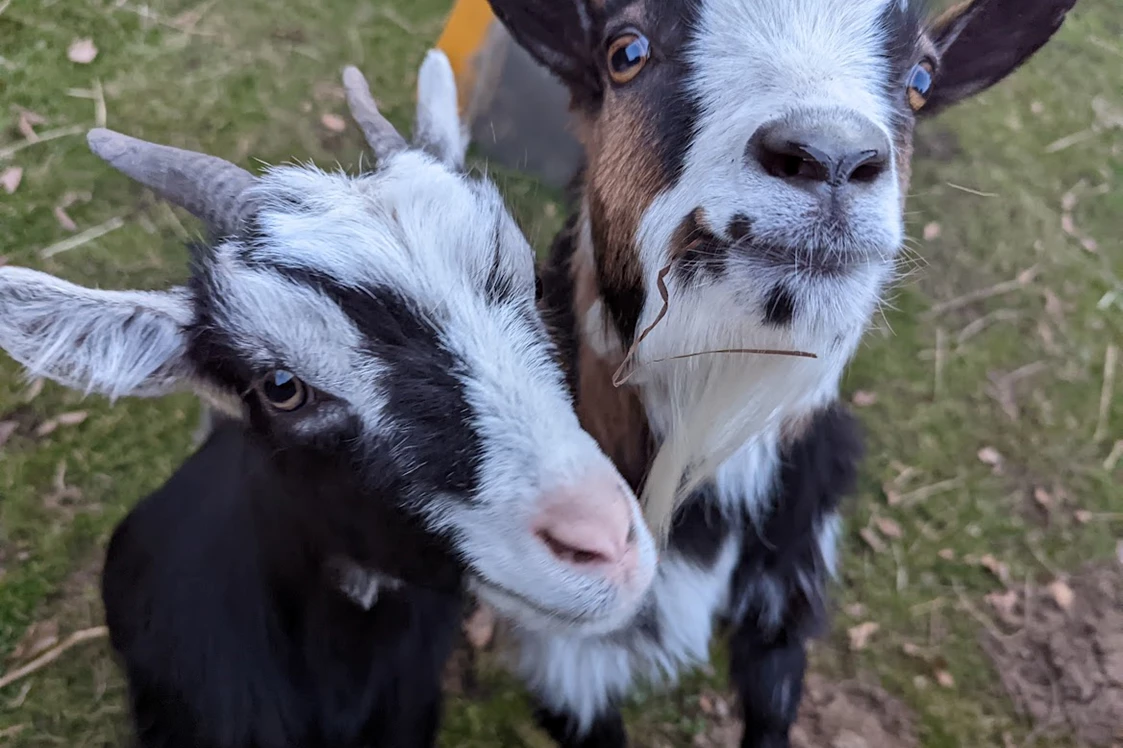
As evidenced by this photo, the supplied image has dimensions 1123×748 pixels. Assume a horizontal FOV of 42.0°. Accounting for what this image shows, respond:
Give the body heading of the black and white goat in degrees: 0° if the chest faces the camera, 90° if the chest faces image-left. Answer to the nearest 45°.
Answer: approximately 315°

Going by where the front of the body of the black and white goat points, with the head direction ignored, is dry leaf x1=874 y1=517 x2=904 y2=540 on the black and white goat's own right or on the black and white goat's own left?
on the black and white goat's own left

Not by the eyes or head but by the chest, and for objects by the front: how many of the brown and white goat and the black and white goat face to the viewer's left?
0

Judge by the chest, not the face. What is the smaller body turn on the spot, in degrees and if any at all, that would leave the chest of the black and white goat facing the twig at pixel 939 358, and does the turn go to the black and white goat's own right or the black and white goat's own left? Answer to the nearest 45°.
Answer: approximately 90° to the black and white goat's own left

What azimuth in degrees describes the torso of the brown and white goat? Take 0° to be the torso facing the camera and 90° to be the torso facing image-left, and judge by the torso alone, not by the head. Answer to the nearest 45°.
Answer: approximately 0°
